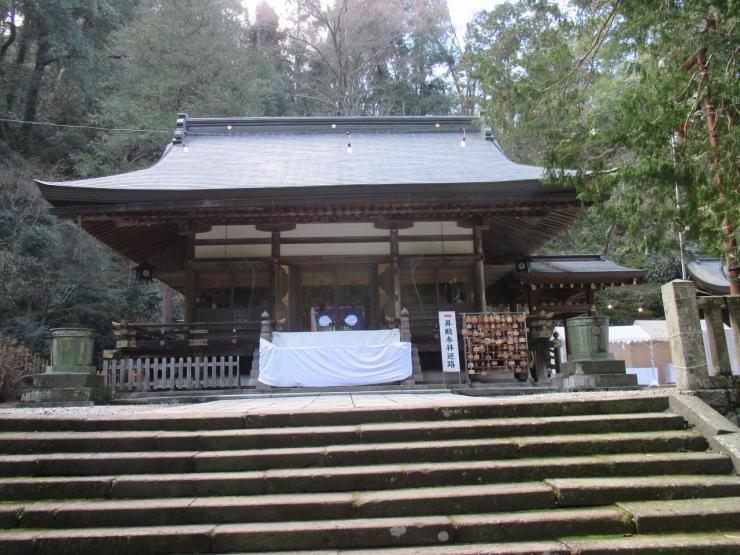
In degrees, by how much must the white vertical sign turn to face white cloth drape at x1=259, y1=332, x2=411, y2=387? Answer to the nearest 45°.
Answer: approximately 90° to its right

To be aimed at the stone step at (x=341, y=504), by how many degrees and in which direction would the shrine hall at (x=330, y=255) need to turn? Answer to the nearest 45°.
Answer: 0° — it already faces it

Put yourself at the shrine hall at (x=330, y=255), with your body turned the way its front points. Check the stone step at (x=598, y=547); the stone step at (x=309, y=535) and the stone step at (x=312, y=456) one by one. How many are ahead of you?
3

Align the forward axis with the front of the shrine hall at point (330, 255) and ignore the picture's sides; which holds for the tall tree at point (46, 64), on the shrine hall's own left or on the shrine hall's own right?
on the shrine hall's own right

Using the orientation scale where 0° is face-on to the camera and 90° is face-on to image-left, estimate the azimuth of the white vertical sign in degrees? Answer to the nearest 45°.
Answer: approximately 0°

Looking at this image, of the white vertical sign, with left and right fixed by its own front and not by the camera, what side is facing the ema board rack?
left

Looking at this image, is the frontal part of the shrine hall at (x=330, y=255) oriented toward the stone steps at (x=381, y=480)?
yes

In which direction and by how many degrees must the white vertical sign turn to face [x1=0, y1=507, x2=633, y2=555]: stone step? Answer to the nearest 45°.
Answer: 0° — it already faces it

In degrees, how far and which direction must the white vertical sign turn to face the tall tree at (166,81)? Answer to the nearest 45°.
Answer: approximately 135° to its right

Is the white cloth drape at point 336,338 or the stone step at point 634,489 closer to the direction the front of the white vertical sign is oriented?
the stone step

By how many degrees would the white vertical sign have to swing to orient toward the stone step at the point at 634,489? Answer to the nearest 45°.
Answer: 0° — it already faces it

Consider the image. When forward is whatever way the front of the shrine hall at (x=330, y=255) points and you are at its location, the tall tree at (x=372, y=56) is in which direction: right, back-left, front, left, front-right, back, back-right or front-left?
back

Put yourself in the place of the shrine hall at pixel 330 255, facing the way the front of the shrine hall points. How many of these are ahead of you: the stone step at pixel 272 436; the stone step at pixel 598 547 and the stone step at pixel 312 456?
3
